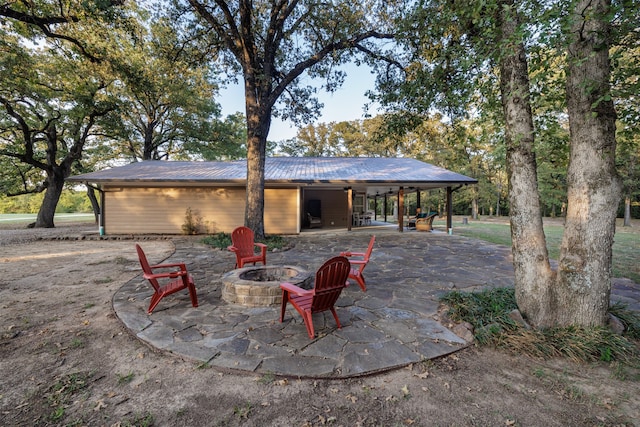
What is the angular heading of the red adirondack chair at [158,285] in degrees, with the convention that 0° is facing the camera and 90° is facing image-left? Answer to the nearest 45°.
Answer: approximately 270°

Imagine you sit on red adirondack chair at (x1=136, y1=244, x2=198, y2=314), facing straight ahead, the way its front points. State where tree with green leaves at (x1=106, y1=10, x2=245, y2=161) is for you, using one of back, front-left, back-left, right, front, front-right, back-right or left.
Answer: left

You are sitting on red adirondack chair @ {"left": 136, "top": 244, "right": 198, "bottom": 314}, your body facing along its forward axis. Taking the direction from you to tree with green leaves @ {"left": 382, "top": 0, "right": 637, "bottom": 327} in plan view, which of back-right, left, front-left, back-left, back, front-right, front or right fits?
front-right

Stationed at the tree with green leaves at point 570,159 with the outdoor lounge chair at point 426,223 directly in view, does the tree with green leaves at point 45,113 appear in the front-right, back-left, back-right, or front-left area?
front-left

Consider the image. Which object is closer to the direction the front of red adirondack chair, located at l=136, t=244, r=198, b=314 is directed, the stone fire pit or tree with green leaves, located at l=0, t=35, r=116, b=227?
the stone fire pit

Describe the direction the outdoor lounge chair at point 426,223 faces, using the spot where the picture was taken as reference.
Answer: facing to the left of the viewer

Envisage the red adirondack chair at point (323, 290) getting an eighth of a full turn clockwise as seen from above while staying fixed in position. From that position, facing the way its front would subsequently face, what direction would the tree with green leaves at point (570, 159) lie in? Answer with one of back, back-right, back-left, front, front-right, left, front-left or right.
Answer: right

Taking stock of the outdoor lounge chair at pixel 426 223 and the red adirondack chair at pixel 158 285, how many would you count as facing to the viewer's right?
1

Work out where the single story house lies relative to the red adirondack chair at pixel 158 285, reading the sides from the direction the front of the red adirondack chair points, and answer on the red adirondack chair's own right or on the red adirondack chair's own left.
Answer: on the red adirondack chair's own left

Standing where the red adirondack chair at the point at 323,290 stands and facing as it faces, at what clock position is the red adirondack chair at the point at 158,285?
the red adirondack chair at the point at 158,285 is roughly at 11 o'clock from the red adirondack chair at the point at 323,290.

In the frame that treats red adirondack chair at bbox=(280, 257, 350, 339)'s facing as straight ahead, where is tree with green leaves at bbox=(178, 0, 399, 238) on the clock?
The tree with green leaves is roughly at 1 o'clock from the red adirondack chair.

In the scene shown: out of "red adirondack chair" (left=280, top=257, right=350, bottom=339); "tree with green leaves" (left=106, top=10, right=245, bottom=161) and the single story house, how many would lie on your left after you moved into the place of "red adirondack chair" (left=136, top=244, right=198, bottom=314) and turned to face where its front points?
2

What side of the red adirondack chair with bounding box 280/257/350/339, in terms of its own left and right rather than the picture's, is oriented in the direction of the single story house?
front

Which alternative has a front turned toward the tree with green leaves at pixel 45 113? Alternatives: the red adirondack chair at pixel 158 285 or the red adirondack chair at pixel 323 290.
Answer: the red adirondack chair at pixel 323 290
